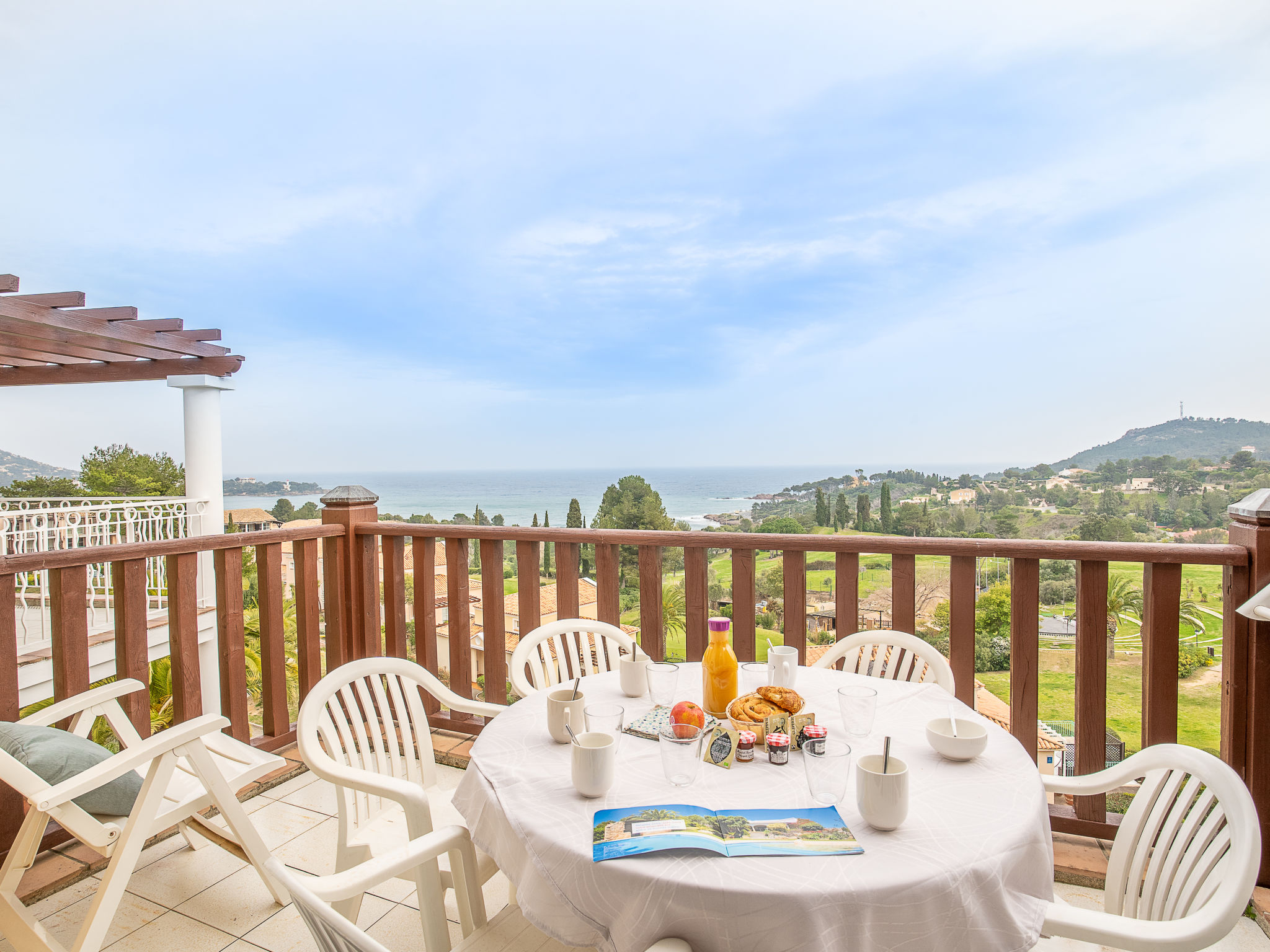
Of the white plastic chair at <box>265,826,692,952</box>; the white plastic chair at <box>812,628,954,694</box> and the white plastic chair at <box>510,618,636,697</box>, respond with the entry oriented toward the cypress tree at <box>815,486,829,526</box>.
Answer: the white plastic chair at <box>265,826,692,952</box>

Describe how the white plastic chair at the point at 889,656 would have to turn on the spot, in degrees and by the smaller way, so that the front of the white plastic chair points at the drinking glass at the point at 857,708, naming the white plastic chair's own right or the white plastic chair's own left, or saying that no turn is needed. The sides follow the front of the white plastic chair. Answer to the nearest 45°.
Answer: approximately 45° to the white plastic chair's own left

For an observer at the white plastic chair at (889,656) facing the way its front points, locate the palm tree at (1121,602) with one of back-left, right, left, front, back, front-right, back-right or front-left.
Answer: back

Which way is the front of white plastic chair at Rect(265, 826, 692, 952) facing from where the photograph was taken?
facing away from the viewer and to the right of the viewer

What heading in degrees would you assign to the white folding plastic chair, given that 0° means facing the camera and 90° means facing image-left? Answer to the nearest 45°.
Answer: approximately 225°

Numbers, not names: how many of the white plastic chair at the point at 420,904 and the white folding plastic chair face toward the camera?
0

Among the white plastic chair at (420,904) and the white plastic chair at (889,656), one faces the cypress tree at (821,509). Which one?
the white plastic chair at (420,904)

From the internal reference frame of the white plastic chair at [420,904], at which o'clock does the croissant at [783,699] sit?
The croissant is roughly at 1 o'clock from the white plastic chair.
